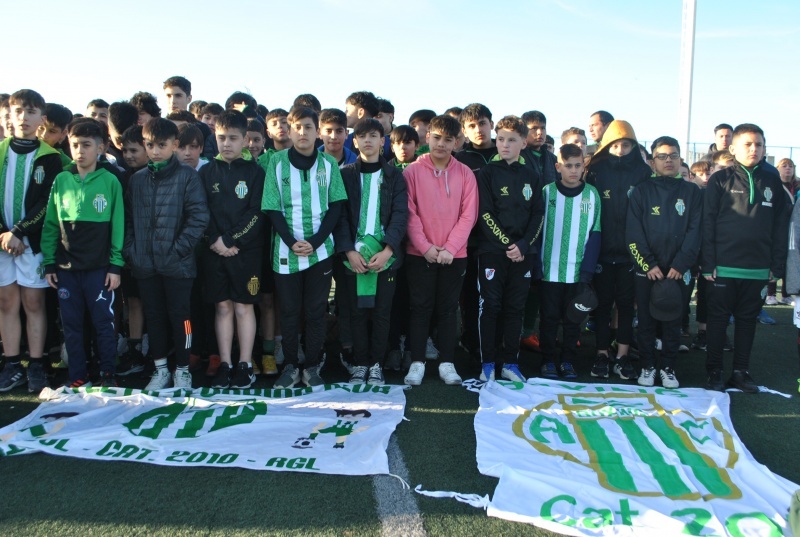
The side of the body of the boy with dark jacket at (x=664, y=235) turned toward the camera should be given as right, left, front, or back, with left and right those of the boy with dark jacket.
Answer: front

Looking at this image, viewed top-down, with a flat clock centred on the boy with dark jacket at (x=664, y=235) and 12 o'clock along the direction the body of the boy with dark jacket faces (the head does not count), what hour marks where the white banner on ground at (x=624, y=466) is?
The white banner on ground is roughly at 12 o'clock from the boy with dark jacket.

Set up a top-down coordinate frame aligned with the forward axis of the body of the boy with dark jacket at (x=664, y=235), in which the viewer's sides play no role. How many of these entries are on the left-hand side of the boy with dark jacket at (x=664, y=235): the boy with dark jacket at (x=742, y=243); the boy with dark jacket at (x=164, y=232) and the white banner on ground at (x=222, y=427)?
1

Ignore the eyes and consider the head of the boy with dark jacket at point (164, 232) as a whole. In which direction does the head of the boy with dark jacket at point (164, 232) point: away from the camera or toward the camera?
toward the camera

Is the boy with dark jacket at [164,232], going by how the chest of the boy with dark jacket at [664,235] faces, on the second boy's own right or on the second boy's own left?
on the second boy's own right

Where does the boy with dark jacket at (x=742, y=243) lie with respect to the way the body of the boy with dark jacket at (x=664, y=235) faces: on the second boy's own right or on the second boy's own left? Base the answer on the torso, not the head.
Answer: on the second boy's own left

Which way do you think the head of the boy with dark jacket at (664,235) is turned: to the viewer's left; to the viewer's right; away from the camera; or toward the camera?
toward the camera
